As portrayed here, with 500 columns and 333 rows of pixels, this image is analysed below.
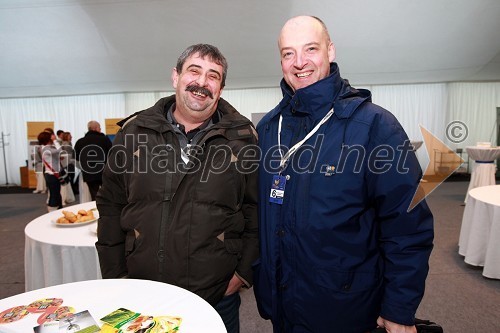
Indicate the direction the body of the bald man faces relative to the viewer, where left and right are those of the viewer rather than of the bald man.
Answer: facing the viewer and to the left of the viewer

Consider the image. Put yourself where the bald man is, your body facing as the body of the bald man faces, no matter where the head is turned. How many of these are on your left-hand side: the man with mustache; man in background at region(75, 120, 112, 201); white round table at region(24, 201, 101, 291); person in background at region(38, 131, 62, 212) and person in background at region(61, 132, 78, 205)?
0

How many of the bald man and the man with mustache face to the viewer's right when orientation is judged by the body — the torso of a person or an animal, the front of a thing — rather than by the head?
0

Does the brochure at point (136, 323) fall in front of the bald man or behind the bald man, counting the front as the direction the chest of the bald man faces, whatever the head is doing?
in front

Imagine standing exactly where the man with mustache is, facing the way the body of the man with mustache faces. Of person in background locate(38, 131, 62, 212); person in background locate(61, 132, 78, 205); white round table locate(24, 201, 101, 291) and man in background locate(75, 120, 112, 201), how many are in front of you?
0

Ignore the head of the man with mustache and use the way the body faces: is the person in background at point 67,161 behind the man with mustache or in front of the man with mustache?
behind

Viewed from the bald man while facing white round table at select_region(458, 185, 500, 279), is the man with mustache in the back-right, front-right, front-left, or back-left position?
back-left

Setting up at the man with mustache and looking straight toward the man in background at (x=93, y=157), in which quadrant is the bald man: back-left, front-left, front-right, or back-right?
back-right

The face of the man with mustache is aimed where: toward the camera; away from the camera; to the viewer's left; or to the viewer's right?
toward the camera

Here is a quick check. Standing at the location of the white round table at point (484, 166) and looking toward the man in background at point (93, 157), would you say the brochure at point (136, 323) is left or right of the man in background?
left

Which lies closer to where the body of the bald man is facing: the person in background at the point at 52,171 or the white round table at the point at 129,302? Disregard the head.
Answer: the white round table

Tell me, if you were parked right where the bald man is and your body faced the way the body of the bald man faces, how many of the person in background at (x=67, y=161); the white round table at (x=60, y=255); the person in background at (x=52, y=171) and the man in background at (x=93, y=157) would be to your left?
0

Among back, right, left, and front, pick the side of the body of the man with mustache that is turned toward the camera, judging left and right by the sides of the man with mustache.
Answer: front

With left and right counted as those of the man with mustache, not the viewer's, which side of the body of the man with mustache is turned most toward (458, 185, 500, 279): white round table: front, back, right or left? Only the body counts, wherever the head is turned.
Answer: left

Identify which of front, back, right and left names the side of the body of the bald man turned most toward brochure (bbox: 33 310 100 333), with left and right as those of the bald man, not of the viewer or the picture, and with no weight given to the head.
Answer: front
